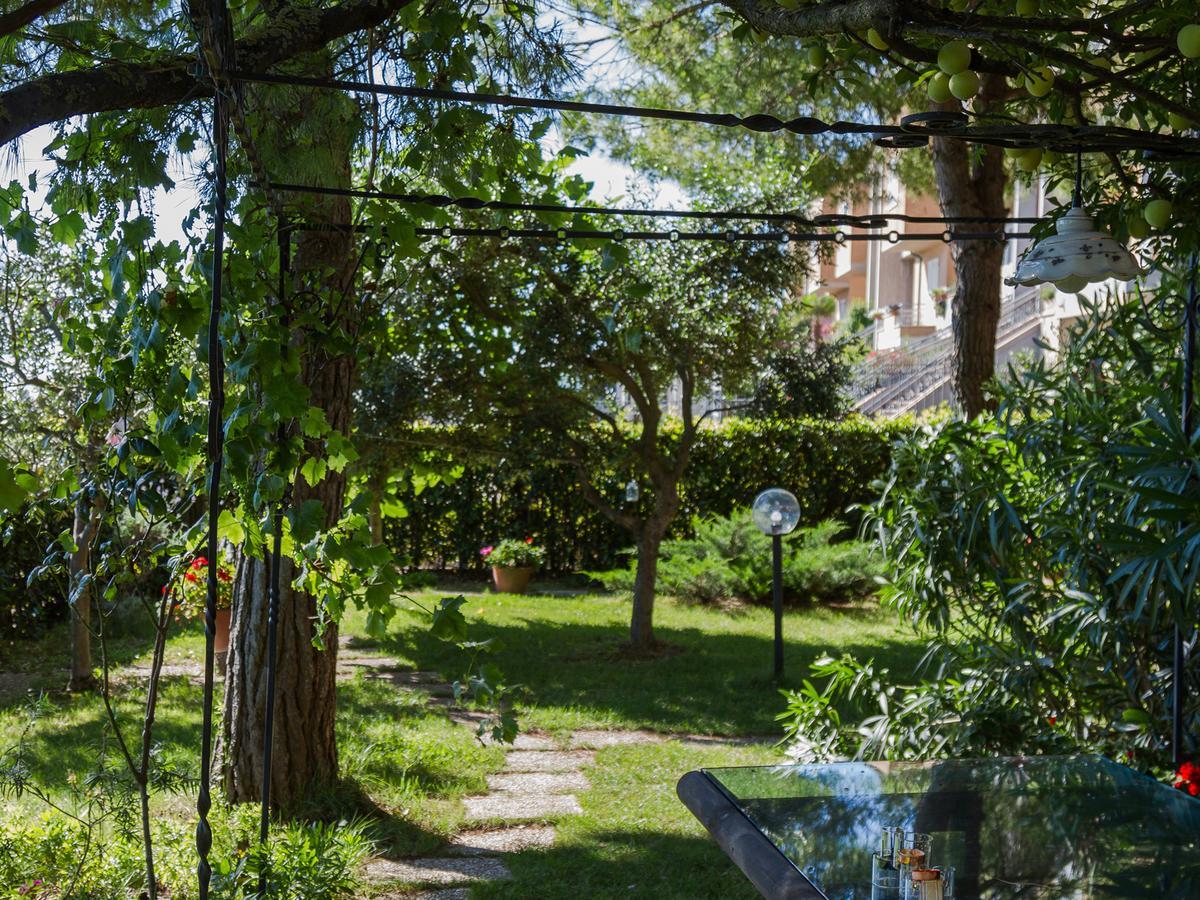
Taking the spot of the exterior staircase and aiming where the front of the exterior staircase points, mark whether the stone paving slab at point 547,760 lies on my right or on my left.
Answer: on my left

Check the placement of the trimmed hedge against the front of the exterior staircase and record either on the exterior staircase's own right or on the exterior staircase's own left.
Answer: on the exterior staircase's own left

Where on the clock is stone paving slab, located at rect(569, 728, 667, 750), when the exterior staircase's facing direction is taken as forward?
The stone paving slab is roughly at 9 o'clock from the exterior staircase.

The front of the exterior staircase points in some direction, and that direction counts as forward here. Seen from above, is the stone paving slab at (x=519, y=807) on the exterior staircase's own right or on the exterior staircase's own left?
on the exterior staircase's own left

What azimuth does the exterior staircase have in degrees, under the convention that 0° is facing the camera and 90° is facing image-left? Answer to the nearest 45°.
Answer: approximately 90°

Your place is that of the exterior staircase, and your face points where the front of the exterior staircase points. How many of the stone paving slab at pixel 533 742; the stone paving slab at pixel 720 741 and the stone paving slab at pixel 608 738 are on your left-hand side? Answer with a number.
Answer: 3

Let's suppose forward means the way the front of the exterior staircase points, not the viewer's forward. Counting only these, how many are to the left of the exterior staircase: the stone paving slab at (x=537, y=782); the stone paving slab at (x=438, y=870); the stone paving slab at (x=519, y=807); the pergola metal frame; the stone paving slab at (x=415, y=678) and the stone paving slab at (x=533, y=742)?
6

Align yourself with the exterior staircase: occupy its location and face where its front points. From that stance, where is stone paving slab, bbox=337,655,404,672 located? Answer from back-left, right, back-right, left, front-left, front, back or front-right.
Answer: left

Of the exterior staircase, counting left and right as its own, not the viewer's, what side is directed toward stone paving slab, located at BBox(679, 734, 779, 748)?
left

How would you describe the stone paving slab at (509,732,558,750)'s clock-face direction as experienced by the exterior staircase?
The stone paving slab is roughly at 9 o'clock from the exterior staircase.

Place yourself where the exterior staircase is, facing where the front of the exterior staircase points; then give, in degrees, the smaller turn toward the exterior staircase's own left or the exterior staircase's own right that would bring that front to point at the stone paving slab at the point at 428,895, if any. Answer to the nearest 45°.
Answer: approximately 90° to the exterior staircase's own left

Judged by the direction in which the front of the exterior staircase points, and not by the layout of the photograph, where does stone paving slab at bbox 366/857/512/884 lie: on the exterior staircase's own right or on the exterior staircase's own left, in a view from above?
on the exterior staircase's own left

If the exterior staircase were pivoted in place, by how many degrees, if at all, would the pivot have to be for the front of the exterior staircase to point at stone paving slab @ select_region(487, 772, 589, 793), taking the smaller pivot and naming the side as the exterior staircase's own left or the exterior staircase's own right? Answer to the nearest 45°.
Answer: approximately 90° to the exterior staircase's own left

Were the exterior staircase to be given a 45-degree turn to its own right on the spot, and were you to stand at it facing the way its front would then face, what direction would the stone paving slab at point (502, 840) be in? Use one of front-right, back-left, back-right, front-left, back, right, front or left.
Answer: back-left

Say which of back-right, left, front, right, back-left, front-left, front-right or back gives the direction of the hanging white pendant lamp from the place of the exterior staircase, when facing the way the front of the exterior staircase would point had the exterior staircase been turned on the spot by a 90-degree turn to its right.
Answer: back
